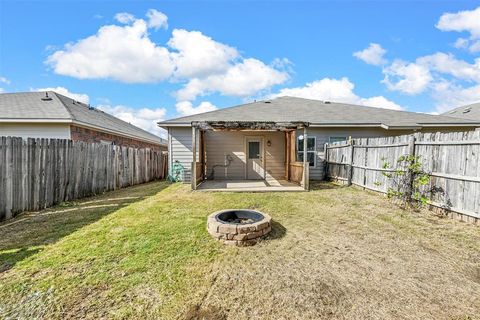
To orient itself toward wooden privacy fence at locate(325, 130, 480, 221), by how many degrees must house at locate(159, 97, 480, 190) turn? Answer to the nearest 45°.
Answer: approximately 135° to its right

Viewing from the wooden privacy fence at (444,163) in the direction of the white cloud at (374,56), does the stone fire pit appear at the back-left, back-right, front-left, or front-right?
back-left

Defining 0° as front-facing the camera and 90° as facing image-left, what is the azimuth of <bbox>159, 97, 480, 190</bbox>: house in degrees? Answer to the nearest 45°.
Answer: approximately 180°

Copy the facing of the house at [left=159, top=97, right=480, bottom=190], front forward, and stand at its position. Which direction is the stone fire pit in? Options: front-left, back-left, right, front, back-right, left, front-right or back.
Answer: back

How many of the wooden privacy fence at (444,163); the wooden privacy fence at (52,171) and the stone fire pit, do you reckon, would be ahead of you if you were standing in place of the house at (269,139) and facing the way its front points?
0

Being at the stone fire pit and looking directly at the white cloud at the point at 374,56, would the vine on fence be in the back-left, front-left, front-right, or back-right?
front-right

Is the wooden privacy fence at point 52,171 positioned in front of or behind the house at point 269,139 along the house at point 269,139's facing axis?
behind

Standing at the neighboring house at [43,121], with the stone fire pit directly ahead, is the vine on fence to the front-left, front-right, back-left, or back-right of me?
front-left

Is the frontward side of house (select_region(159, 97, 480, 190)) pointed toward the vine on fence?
no

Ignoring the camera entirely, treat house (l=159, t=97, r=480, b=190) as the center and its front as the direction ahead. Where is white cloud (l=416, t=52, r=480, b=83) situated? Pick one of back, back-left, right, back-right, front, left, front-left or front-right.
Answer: front-right

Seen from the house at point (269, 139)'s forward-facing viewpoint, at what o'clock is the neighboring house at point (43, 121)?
The neighboring house is roughly at 8 o'clock from the house.
